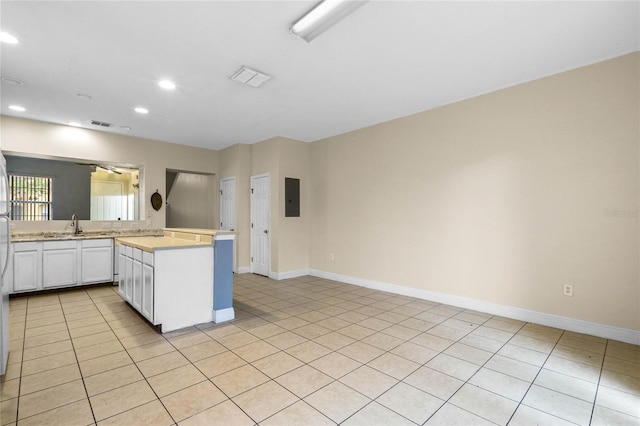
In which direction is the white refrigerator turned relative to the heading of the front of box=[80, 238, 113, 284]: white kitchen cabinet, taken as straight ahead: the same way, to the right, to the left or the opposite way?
to the left

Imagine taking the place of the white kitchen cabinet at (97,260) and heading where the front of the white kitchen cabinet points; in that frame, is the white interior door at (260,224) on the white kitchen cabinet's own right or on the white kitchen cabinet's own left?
on the white kitchen cabinet's own left

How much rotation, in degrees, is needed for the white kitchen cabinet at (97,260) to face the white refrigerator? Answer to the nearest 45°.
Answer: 0° — it already faces it

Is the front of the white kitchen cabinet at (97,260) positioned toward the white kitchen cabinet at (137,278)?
yes

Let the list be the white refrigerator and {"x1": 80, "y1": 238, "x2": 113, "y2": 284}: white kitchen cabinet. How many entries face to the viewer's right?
1

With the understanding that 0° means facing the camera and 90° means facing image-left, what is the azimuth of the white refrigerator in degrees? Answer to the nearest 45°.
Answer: approximately 270°
